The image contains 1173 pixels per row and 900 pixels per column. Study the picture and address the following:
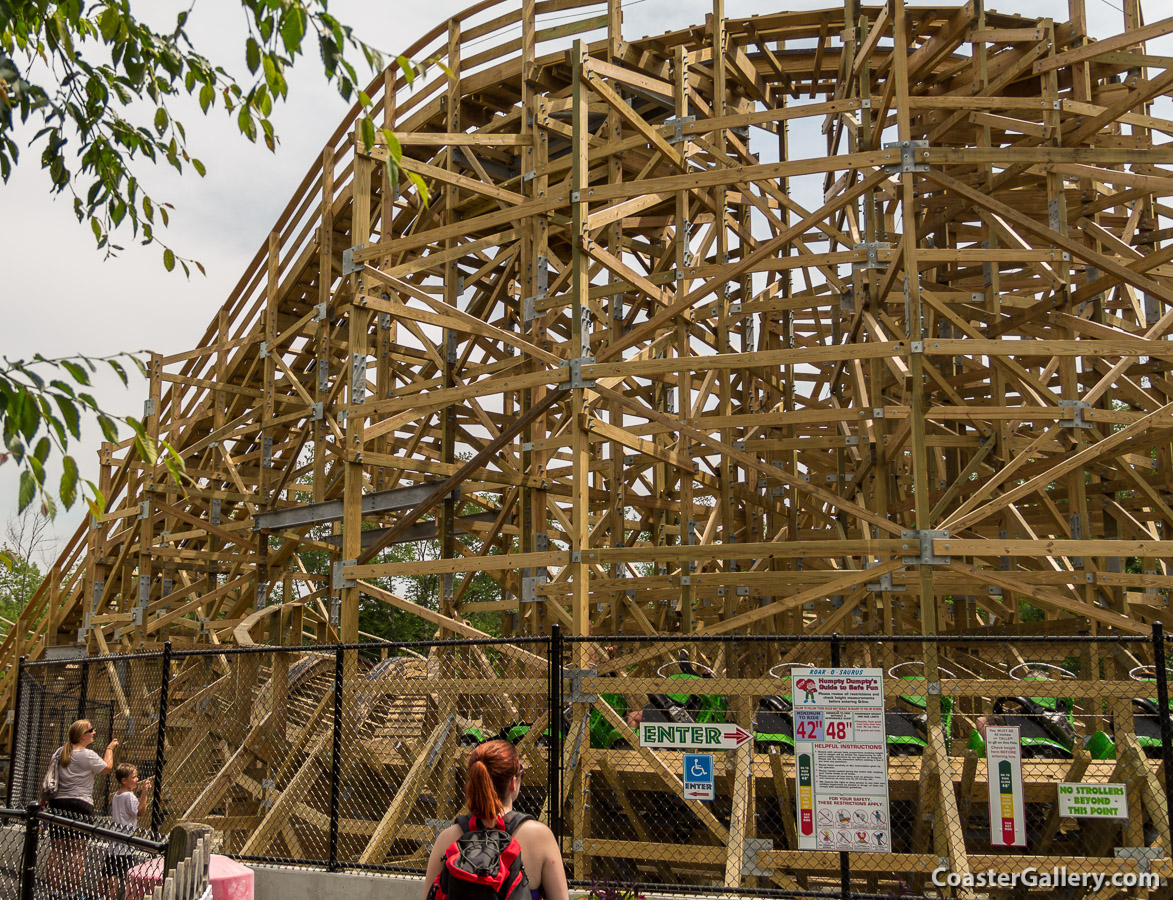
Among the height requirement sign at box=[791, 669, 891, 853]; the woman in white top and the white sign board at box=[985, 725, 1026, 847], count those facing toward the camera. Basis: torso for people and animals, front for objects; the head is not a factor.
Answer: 2

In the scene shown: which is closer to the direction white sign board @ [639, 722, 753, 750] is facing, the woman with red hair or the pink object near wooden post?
the woman with red hair

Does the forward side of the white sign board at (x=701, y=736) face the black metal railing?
no

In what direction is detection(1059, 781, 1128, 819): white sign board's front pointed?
toward the camera

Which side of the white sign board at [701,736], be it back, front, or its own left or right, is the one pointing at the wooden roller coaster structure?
back

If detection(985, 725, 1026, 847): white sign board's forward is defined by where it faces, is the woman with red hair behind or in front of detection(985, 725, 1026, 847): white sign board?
in front

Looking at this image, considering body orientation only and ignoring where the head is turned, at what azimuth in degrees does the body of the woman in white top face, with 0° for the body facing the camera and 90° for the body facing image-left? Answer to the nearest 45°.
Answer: approximately 225°

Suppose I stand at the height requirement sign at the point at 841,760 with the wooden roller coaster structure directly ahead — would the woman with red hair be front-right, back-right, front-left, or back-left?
back-left

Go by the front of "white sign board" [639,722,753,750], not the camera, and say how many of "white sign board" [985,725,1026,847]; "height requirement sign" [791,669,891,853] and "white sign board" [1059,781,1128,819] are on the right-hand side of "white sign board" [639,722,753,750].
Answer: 0

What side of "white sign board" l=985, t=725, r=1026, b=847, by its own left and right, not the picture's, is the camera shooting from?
front

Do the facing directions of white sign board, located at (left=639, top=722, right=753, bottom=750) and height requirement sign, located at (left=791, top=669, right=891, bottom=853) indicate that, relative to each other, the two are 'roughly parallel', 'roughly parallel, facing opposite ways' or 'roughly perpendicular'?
roughly parallel

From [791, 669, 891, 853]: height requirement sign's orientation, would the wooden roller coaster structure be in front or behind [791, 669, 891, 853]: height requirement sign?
behind

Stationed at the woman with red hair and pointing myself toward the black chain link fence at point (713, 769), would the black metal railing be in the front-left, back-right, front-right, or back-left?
front-left

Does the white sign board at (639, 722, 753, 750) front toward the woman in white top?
no

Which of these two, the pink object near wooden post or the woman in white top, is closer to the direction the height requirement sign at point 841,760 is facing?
the pink object near wooden post

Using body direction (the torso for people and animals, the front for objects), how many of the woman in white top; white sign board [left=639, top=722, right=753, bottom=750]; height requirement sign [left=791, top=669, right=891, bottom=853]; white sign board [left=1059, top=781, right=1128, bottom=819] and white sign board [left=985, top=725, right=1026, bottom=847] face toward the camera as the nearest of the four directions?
4

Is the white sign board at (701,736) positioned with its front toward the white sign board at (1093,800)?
no

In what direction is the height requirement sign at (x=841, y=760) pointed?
toward the camera
